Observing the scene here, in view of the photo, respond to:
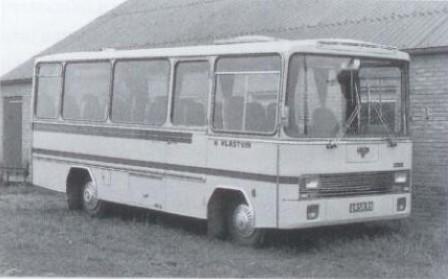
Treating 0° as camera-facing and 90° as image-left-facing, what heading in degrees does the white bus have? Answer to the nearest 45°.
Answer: approximately 315°
